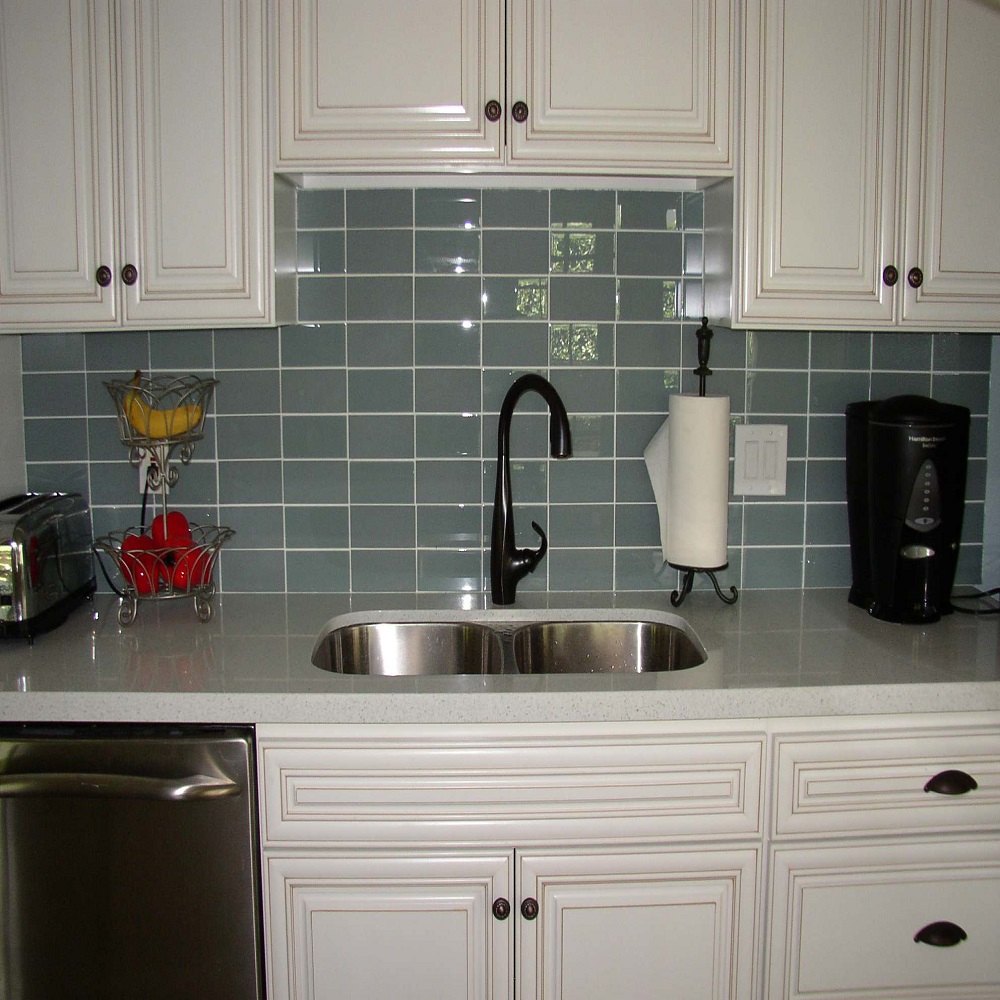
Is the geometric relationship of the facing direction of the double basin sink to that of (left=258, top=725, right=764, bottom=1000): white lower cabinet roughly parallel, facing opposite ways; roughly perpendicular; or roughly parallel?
roughly parallel

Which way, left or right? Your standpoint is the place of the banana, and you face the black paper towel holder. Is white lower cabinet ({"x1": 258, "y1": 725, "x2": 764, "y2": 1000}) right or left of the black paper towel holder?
right

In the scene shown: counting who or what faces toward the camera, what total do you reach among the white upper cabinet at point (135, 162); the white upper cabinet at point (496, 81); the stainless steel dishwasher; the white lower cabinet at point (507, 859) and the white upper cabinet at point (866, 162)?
5

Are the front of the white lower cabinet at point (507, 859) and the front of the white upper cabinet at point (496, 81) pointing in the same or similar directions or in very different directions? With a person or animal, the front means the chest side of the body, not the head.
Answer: same or similar directions

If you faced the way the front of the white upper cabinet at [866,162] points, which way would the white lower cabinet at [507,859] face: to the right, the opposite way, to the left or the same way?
the same way

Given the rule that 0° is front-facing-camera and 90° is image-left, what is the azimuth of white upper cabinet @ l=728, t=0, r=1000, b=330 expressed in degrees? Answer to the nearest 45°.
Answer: approximately 0°

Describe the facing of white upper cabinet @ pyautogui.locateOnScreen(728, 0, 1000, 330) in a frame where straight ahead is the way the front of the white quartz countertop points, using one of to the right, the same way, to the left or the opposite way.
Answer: the same way

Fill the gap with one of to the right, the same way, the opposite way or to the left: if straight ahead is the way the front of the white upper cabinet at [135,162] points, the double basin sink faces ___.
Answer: the same way

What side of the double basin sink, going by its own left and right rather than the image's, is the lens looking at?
front

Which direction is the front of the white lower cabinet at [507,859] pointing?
toward the camera

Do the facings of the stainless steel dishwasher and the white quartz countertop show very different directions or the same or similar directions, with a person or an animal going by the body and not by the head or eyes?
same or similar directions
